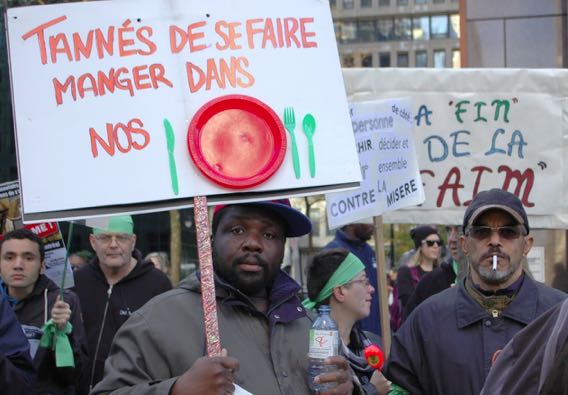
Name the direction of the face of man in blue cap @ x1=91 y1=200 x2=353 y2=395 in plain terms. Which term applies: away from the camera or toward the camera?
toward the camera

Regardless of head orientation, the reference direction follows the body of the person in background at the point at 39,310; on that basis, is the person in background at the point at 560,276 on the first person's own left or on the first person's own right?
on the first person's own left

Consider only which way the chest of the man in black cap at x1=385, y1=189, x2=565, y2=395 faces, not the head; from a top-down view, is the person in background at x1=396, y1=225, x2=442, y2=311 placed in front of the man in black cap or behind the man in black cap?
behind

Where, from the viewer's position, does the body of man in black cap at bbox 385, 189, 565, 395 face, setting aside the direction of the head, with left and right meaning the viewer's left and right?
facing the viewer

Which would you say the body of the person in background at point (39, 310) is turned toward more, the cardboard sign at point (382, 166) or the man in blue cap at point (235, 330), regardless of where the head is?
the man in blue cap

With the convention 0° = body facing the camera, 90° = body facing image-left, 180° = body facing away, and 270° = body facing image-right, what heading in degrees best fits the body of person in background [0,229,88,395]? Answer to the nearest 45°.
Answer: approximately 0°

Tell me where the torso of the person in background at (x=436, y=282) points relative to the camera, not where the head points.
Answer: toward the camera

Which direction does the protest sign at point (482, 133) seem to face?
toward the camera
